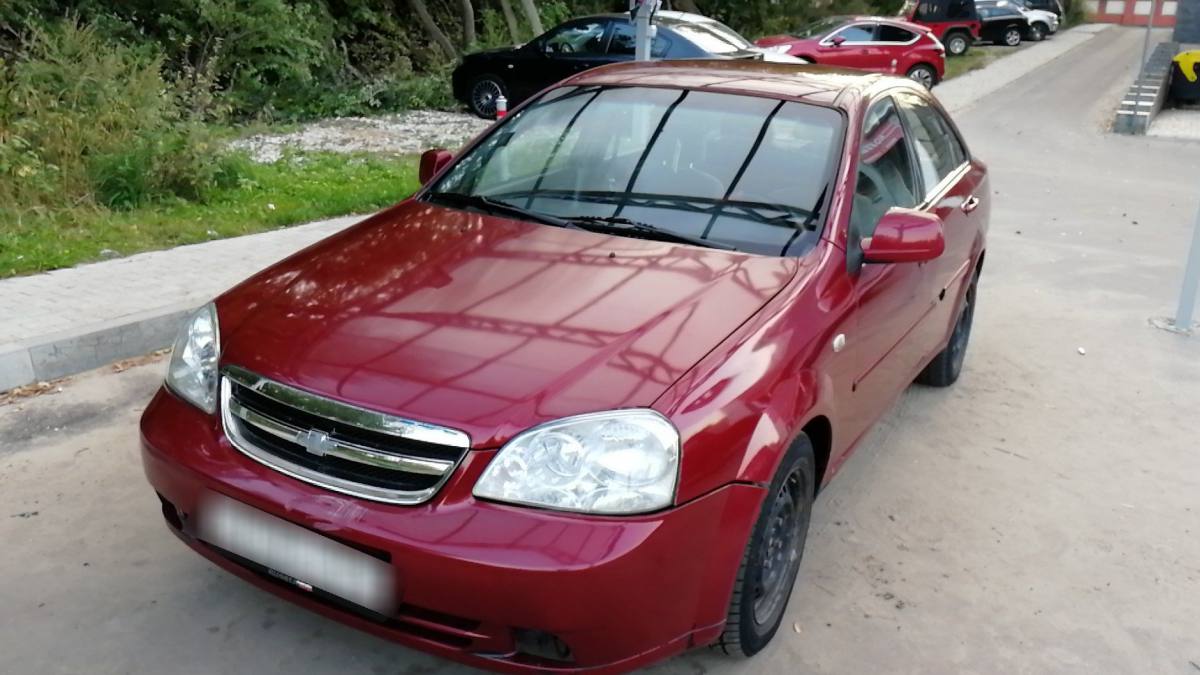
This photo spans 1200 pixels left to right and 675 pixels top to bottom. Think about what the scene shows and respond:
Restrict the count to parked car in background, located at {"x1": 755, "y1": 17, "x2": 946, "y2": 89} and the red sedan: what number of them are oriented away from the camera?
0

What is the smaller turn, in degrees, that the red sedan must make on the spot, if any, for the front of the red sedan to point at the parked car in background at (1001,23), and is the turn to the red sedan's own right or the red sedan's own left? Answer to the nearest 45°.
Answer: approximately 180°

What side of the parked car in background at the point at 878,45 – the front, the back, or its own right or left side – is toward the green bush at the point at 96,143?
front

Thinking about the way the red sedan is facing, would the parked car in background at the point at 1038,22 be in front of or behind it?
behind

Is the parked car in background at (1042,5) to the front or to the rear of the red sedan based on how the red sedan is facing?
to the rear

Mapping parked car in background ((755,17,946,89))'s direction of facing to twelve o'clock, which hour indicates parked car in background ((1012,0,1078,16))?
parked car in background ((1012,0,1078,16)) is roughly at 5 o'clock from parked car in background ((755,17,946,89)).

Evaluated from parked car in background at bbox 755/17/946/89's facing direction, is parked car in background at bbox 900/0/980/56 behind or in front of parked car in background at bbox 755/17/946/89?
behind

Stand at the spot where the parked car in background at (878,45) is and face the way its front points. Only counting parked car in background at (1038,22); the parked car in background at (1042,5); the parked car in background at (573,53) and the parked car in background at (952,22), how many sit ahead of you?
1

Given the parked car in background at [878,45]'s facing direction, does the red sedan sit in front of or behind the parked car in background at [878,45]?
in front

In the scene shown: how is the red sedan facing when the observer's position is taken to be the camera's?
facing the viewer and to the left of the viewer

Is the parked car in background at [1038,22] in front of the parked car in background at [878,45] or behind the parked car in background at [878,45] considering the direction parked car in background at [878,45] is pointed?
behind

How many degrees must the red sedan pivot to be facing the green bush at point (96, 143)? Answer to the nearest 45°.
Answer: approximately 90° to its right

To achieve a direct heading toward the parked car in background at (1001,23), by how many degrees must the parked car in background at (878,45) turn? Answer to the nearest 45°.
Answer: approximately 135° to its right
